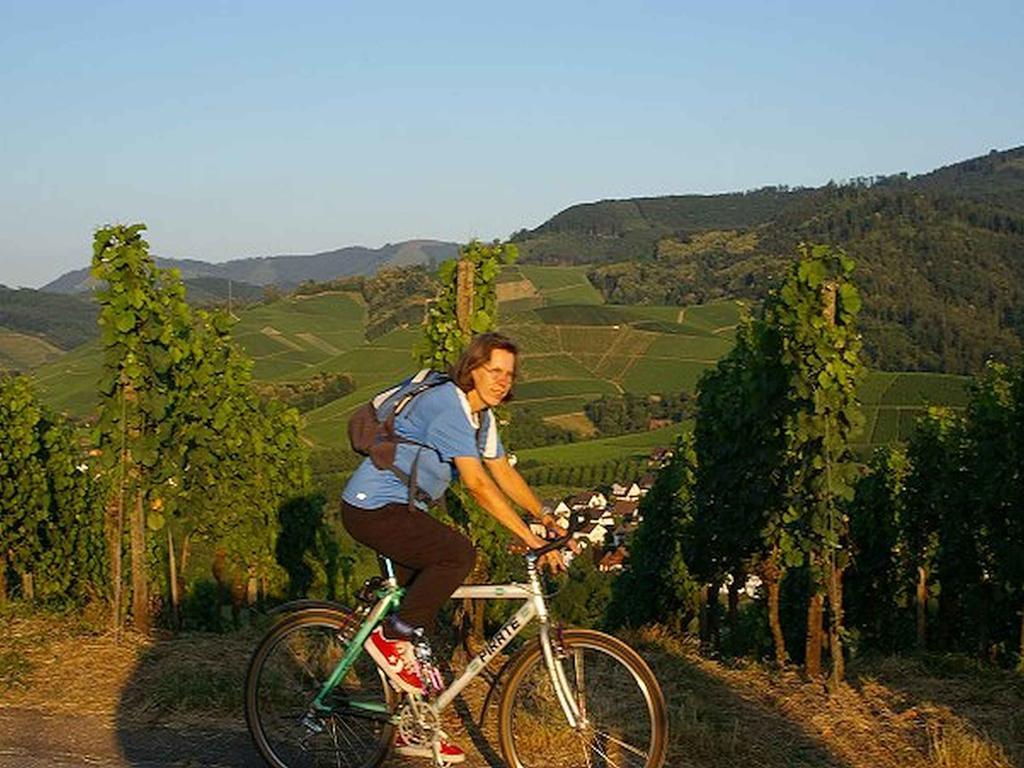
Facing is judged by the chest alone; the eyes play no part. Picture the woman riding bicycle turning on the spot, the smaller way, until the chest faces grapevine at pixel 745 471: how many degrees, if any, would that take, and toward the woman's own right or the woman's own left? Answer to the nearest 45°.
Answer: approximately 45° to the woman's own left

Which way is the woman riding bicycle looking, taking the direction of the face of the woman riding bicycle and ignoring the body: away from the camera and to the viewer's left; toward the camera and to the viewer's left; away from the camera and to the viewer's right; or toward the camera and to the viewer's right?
toward the camera and to the viewer's right

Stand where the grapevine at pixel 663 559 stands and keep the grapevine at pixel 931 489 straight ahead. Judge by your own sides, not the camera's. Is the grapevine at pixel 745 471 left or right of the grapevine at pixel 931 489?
right

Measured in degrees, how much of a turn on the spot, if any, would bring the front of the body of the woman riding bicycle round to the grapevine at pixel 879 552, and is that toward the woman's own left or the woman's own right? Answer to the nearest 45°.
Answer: approximately 45° to the woman's own left

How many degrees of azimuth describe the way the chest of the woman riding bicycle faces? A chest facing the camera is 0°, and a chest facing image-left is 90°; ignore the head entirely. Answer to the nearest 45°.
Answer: approximately 270°

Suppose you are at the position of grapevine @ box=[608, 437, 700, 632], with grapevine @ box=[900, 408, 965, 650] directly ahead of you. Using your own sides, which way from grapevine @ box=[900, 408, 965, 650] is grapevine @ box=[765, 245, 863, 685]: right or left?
right

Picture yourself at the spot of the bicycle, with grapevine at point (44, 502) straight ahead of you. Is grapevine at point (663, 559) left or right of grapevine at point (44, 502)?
right

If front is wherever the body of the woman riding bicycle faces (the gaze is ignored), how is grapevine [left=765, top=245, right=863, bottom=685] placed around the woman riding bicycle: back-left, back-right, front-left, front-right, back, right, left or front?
front-left

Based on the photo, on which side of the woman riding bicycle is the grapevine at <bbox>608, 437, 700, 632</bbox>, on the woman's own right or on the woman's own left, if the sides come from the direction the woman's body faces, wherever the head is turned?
on the woman's own left

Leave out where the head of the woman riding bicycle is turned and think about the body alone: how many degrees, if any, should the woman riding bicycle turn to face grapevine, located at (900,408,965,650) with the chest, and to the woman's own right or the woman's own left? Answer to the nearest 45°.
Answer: approximately 45° to the woman's own left
